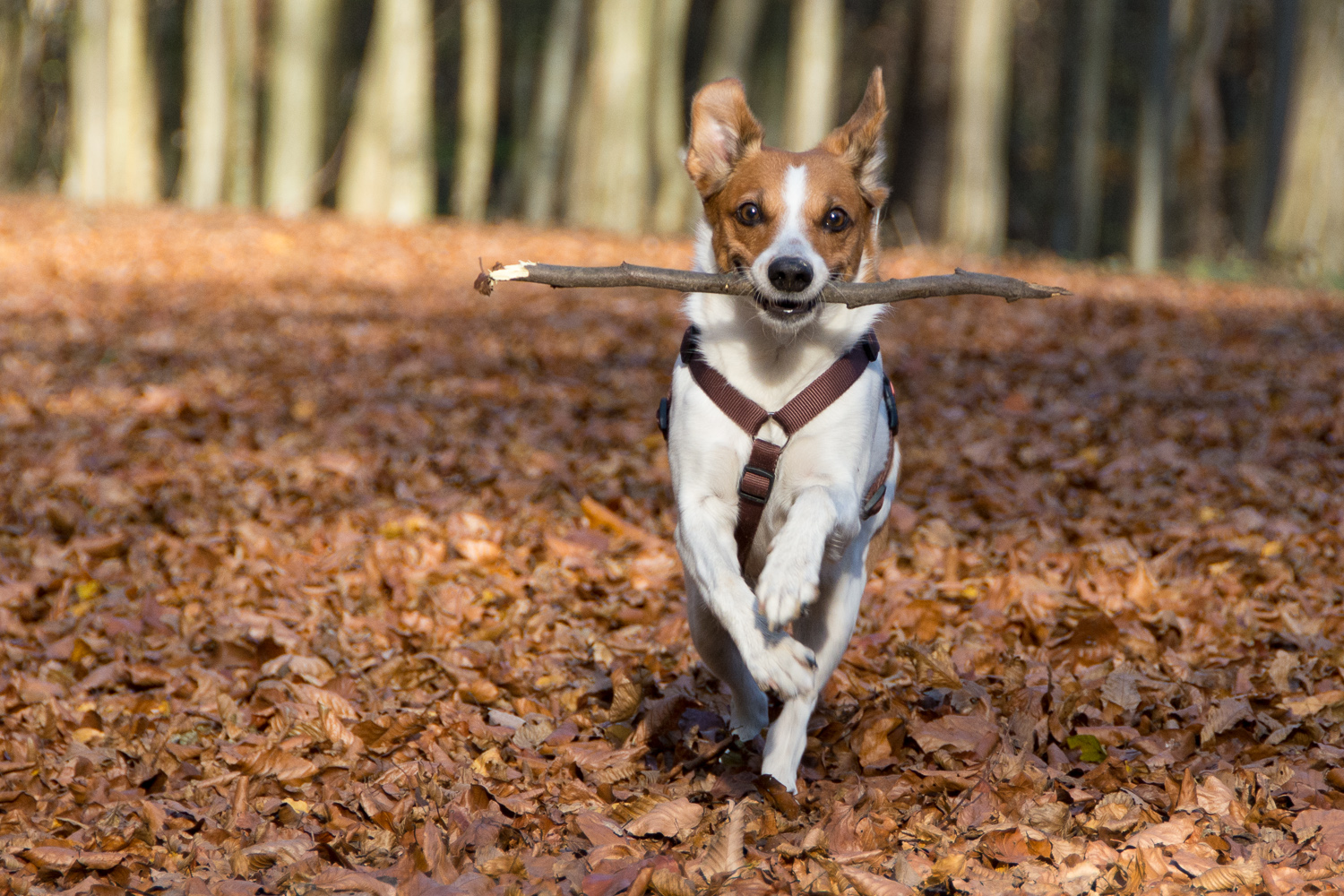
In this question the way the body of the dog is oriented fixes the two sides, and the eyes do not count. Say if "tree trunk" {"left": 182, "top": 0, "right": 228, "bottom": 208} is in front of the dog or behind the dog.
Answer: behind

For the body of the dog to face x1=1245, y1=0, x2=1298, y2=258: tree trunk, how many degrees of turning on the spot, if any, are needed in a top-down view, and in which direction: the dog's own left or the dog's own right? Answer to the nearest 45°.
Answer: approximately 180°

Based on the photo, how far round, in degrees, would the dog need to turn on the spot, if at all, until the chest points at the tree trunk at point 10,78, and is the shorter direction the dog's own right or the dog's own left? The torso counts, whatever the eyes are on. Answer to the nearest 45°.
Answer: approximately 135° to the dog's own right

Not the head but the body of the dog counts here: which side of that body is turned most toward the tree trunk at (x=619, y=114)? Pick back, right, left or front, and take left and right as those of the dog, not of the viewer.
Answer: back

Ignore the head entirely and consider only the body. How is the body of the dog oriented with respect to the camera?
toward the camera

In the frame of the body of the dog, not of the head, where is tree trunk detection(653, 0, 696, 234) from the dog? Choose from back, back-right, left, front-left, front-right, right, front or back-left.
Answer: back

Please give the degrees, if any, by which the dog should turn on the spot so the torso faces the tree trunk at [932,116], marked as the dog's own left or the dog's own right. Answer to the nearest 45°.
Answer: approximately 180°
